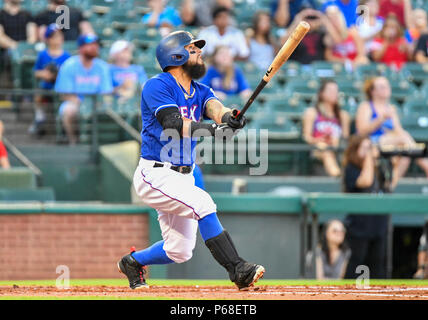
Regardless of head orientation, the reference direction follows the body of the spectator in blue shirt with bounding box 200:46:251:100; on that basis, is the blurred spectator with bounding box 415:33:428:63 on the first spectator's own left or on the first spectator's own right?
on the first spectator's own left

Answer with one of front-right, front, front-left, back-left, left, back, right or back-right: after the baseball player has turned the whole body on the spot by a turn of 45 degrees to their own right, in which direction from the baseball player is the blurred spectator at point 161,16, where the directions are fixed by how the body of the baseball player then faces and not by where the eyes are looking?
back

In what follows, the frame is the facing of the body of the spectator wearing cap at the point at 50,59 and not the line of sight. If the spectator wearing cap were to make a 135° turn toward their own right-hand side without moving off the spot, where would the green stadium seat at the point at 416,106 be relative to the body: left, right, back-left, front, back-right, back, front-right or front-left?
back-right

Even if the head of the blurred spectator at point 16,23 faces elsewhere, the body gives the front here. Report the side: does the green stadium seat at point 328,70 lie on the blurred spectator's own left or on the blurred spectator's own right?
on the blurred spectator's own left

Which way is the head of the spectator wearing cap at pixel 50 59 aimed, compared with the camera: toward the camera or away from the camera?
toward the camera

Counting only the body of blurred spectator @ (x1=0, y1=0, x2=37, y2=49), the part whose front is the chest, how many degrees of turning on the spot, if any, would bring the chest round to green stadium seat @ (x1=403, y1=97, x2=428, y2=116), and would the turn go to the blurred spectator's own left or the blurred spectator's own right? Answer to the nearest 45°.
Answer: approximately 90° to the blurred spectator's own left

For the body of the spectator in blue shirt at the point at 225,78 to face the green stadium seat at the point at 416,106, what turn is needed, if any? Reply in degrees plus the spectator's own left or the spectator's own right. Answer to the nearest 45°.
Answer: approximately 90° to the spectator's own left

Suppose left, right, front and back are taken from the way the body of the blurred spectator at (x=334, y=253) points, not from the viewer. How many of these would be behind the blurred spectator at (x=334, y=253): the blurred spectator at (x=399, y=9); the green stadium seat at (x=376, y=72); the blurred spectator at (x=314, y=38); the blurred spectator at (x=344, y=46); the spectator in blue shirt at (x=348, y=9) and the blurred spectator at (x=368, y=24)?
6

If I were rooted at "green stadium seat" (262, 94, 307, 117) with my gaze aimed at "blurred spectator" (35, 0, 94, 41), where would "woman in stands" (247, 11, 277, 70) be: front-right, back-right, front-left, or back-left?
front-right

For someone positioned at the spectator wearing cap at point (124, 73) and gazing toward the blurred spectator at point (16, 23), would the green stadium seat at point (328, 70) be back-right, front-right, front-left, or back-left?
back-right

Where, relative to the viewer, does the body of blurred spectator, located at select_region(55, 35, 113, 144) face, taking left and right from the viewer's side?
facing the viewer

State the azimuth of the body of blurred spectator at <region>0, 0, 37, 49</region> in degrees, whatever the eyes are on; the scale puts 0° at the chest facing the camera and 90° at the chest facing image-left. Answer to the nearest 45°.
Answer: approximately 0°

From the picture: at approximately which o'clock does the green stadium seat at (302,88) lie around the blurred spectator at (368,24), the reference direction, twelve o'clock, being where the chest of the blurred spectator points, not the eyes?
The green stadium seat is roughly at 1 o'clock from the blurred spectator.

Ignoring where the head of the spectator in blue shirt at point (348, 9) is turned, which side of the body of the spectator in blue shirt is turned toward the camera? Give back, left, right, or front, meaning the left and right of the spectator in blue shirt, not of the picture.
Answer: front

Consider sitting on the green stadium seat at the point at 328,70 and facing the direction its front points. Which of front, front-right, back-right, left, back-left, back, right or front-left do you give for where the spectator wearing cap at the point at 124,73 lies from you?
front-right

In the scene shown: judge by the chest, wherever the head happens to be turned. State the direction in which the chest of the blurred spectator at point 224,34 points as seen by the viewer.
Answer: toward the camera
